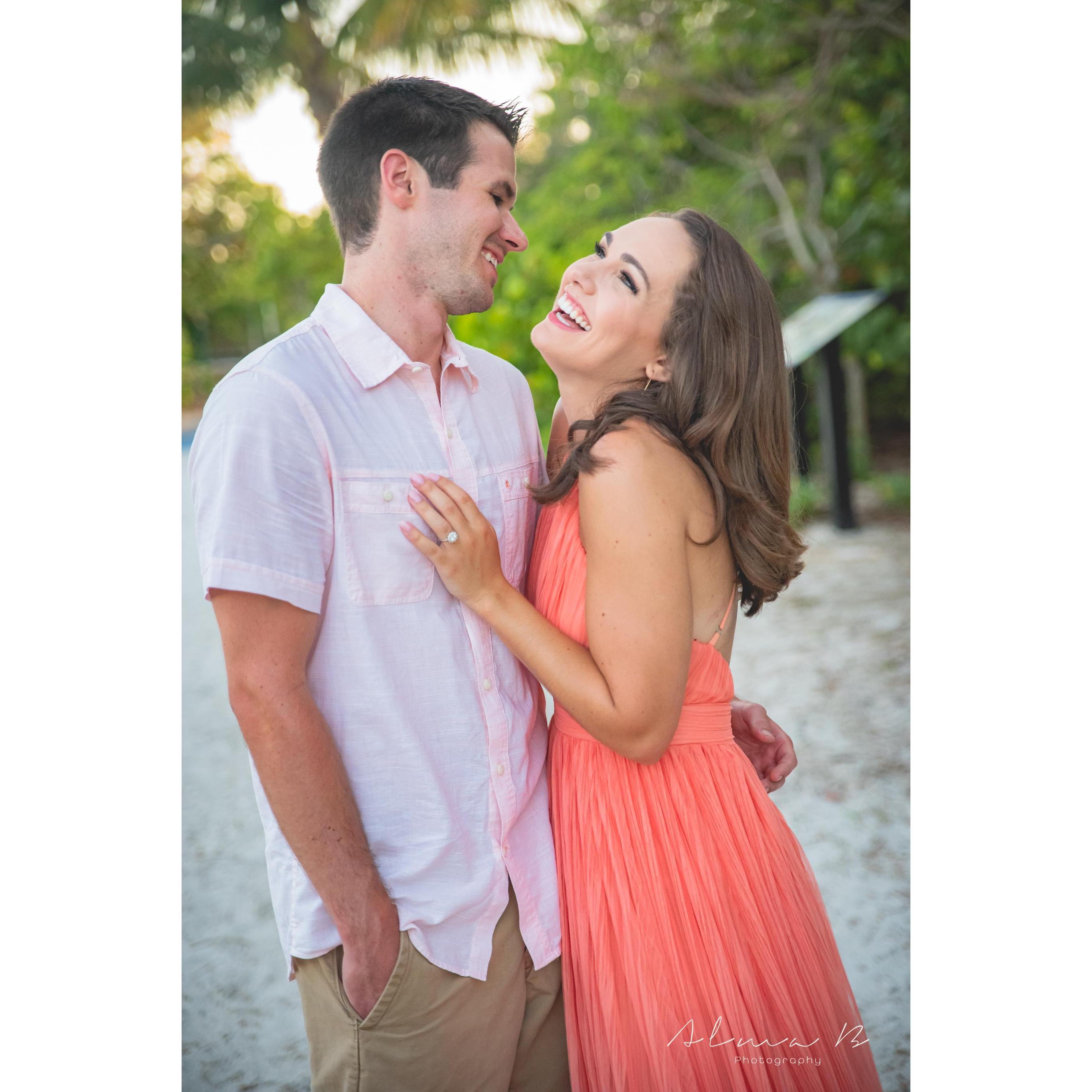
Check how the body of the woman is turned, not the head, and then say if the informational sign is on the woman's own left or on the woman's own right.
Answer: on the woman's own right

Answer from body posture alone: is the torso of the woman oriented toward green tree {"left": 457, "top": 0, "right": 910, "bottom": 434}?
no

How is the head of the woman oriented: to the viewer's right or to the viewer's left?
to the viewer's left

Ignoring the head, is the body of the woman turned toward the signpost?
no

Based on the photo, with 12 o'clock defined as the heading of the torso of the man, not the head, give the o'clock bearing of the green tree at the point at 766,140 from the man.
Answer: The green tree is roughly at 8 o'clock from the man.

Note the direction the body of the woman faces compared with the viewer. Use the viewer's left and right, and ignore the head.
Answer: facing to the left of the viewer

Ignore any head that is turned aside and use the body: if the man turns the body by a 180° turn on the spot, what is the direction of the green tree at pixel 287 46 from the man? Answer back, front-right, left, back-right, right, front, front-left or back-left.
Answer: front-right

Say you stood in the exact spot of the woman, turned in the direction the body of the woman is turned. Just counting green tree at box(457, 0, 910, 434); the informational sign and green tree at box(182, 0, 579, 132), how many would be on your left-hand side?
0

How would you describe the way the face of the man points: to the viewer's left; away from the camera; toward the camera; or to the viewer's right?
to the viewer's right

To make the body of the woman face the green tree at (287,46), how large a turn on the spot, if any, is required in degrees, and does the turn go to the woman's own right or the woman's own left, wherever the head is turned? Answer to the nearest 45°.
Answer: approximately 45° to the woman's own right

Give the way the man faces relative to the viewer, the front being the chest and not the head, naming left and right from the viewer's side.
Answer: facing the viewer and to the right of the viewer

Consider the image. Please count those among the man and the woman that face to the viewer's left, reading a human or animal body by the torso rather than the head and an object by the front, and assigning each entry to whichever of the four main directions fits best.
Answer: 1

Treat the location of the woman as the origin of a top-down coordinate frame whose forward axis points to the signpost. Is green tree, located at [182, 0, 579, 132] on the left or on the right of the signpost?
left

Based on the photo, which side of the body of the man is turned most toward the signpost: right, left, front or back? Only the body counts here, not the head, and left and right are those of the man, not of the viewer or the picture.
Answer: left
